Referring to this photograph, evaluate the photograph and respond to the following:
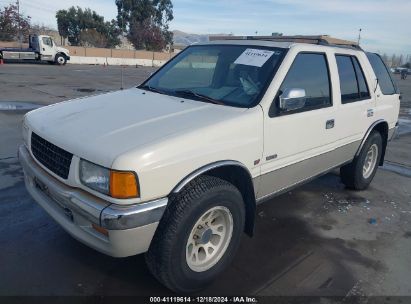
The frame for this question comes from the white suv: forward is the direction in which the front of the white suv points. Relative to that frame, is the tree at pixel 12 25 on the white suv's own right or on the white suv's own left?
on the white suv's own right

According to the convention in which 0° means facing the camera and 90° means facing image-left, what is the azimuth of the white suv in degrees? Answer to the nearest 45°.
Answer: approximately 45°
